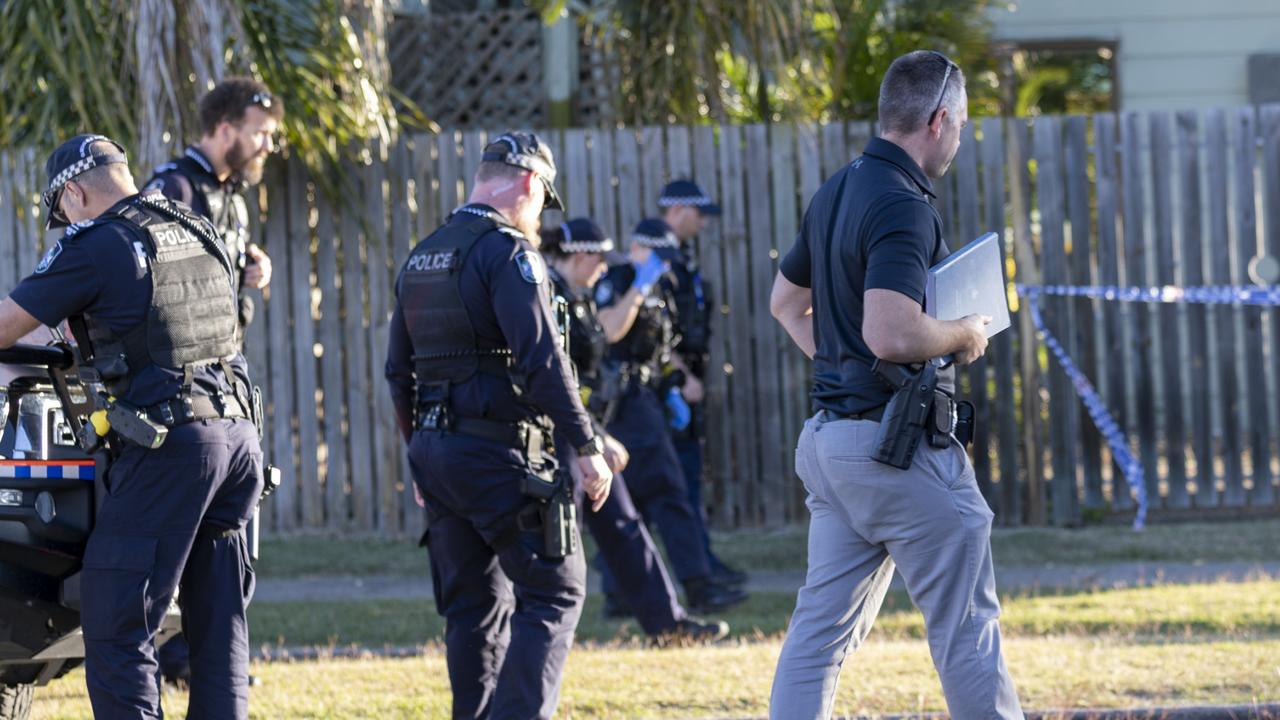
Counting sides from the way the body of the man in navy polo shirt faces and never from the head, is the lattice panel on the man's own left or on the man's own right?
on the man's own left

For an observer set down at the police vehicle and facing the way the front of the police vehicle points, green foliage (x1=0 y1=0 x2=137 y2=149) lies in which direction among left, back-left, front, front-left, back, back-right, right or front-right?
back-left

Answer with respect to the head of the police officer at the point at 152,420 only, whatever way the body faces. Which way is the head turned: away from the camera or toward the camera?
away from the camera

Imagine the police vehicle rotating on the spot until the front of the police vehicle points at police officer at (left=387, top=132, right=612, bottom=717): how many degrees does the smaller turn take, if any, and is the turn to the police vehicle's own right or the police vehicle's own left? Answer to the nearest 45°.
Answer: approximately 45° to the police vehicle's own left

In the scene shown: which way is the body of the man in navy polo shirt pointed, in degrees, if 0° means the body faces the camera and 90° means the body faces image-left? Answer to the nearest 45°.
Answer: approximately 225°

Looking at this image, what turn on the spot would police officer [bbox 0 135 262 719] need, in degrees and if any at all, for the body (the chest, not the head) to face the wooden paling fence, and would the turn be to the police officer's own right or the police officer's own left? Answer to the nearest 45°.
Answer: approximately 90° to the police officer's own right

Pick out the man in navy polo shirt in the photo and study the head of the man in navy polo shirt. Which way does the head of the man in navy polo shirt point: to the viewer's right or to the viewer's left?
to the viewer's right

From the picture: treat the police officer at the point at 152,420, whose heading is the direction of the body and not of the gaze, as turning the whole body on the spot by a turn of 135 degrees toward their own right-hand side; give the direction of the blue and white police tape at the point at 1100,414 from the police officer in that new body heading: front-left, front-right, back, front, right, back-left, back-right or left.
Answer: front-left

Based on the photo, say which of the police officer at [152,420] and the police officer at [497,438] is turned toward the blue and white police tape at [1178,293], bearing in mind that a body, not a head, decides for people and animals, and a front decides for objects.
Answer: the police officer at [497,438]

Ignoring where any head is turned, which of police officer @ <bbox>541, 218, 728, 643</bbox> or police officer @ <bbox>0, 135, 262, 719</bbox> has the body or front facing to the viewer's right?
police officer @ <bbox>541, 218, 728, 643</bbox>

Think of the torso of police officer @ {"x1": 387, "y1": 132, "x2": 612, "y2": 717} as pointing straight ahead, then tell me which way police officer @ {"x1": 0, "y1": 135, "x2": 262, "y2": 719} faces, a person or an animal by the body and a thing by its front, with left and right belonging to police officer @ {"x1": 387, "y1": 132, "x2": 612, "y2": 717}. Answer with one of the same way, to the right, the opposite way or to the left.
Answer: to the left
